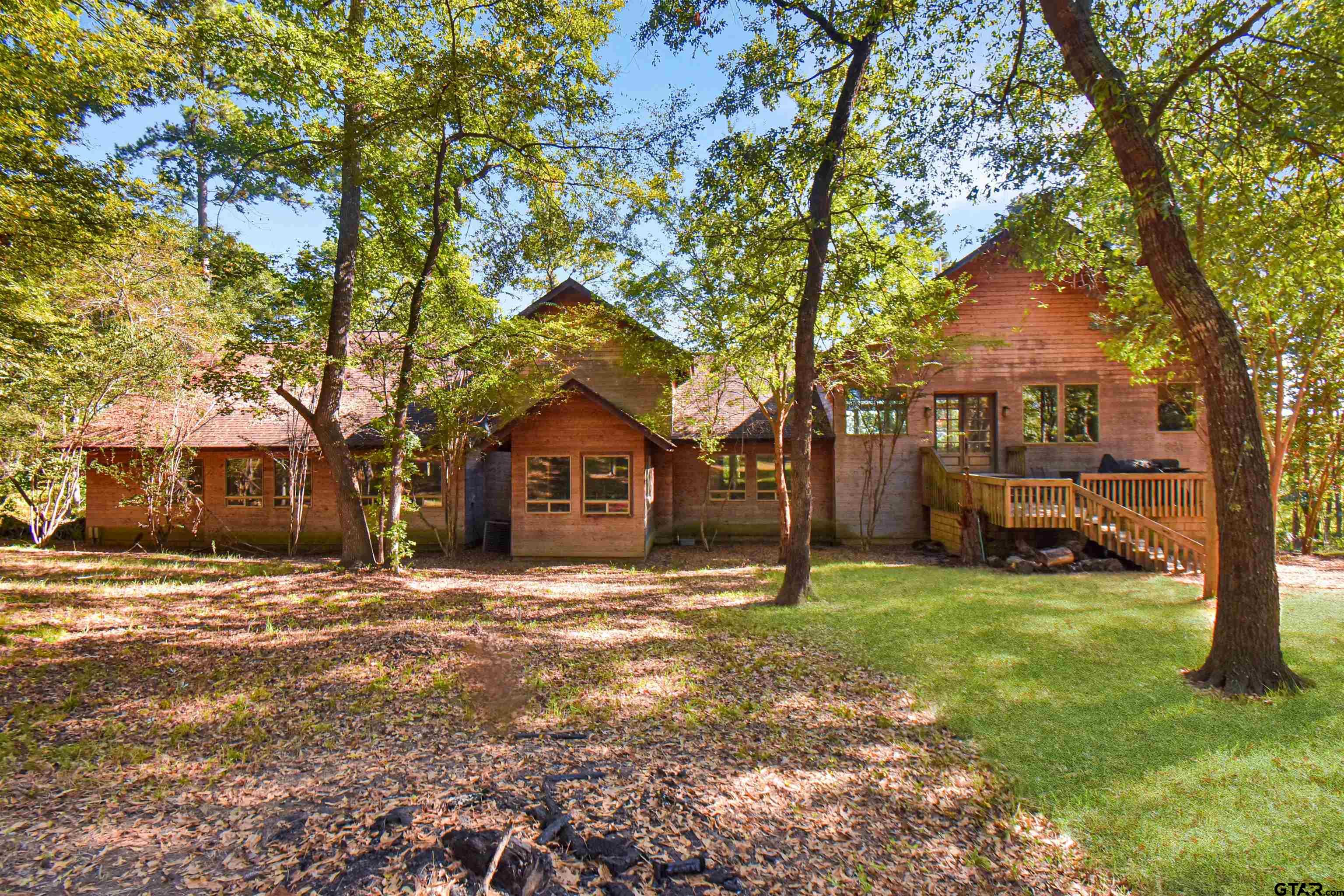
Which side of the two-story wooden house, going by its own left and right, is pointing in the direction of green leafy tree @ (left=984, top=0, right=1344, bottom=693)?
front

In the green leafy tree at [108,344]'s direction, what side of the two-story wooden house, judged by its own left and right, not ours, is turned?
right

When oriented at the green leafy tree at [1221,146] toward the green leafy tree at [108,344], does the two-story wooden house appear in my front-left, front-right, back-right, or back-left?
front-right

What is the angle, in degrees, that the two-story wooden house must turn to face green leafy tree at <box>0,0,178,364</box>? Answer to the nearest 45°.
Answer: approximately 45° to its right

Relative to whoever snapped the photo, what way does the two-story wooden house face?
facing the viewer
